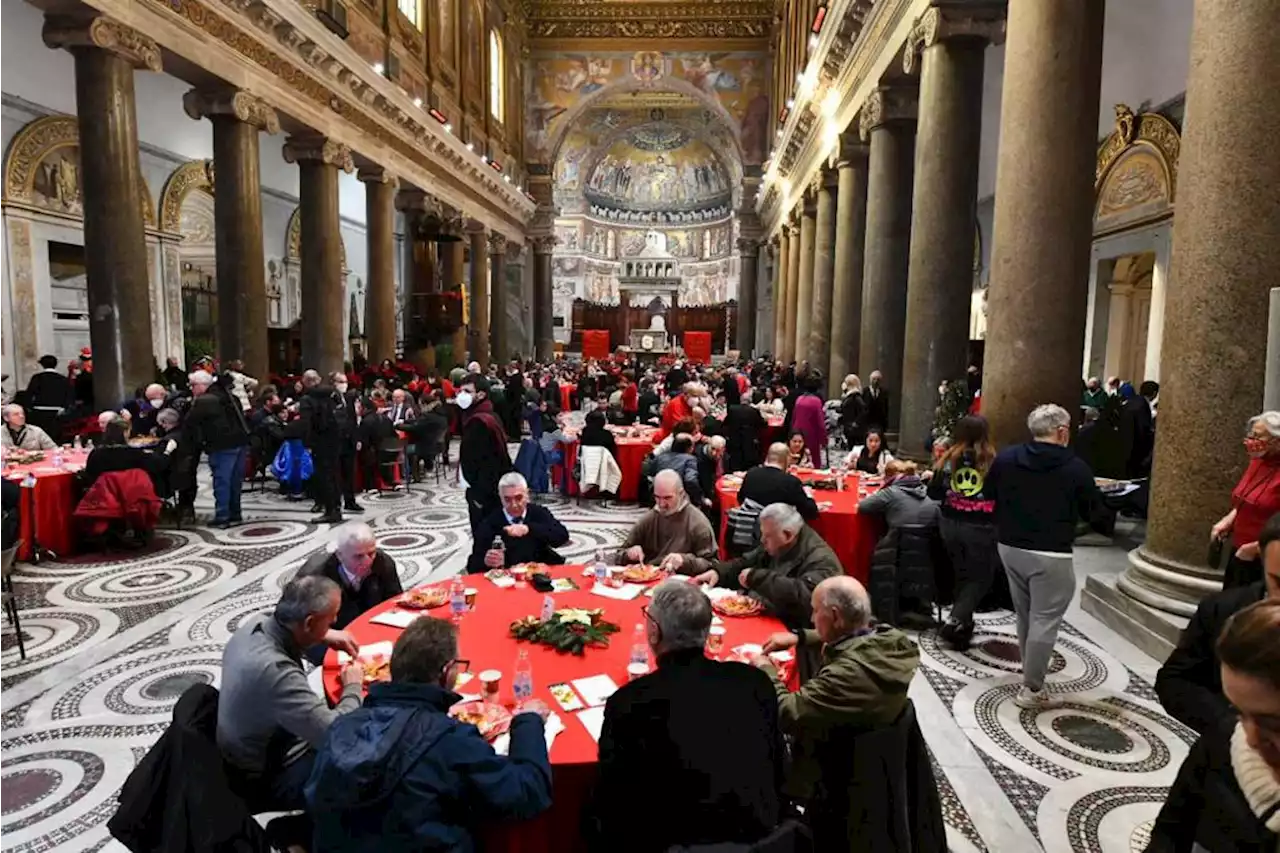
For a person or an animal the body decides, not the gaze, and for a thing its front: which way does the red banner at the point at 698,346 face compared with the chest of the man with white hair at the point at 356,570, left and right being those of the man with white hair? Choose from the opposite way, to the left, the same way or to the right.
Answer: to the right

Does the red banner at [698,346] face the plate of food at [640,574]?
yes

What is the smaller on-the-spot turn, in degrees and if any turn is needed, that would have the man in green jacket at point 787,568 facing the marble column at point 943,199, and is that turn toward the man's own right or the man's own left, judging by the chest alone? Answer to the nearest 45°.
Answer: approximately 135° to the man's own right

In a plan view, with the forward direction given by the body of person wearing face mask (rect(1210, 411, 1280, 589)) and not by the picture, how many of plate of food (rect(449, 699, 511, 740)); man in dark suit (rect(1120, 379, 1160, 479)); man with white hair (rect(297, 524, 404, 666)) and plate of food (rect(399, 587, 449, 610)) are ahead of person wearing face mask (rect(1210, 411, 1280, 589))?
3

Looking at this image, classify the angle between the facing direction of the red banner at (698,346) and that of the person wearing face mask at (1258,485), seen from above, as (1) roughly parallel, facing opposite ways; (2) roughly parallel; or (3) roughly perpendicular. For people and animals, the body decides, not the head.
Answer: roughly perpendicular

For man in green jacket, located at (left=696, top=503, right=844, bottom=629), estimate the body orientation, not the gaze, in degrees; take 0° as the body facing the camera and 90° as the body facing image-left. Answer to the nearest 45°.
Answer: approximately 45°

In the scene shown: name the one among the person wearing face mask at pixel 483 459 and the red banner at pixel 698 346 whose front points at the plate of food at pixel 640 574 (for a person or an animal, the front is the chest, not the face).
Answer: the red banner

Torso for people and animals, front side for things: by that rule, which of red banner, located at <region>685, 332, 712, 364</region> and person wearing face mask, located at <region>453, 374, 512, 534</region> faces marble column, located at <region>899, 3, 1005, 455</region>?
the red banner

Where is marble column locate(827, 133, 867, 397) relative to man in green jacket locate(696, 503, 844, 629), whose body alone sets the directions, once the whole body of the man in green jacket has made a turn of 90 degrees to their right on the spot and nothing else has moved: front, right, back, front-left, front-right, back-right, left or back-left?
front-right

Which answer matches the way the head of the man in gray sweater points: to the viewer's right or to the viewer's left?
to the viewer's right

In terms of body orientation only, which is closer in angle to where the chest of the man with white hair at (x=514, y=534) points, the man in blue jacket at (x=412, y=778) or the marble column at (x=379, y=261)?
the man in blue jacket

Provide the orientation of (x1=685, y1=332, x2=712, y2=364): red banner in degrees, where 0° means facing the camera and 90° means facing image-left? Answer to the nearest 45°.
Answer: approximately 0°
